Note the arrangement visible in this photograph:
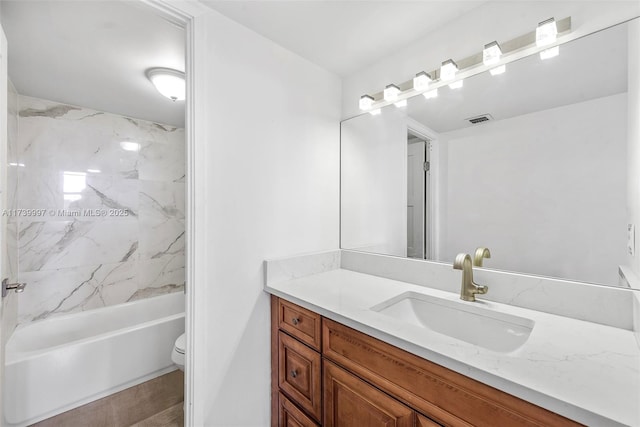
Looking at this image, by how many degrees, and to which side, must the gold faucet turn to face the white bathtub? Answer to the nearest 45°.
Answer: approximately 45° to its right

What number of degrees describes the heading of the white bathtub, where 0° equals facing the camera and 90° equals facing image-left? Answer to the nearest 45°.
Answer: approximately 315°

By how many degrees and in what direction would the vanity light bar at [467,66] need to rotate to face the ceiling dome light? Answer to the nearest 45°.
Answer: approximately 45° to its right

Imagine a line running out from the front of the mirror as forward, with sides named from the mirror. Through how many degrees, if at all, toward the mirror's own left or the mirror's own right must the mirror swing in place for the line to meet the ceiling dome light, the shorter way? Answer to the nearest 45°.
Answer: approximately 45° to the mirror's own right

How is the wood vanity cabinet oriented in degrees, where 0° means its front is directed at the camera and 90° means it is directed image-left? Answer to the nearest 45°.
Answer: approximately 45°

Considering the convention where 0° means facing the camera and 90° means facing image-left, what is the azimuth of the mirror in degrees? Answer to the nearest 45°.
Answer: approximately 45°
